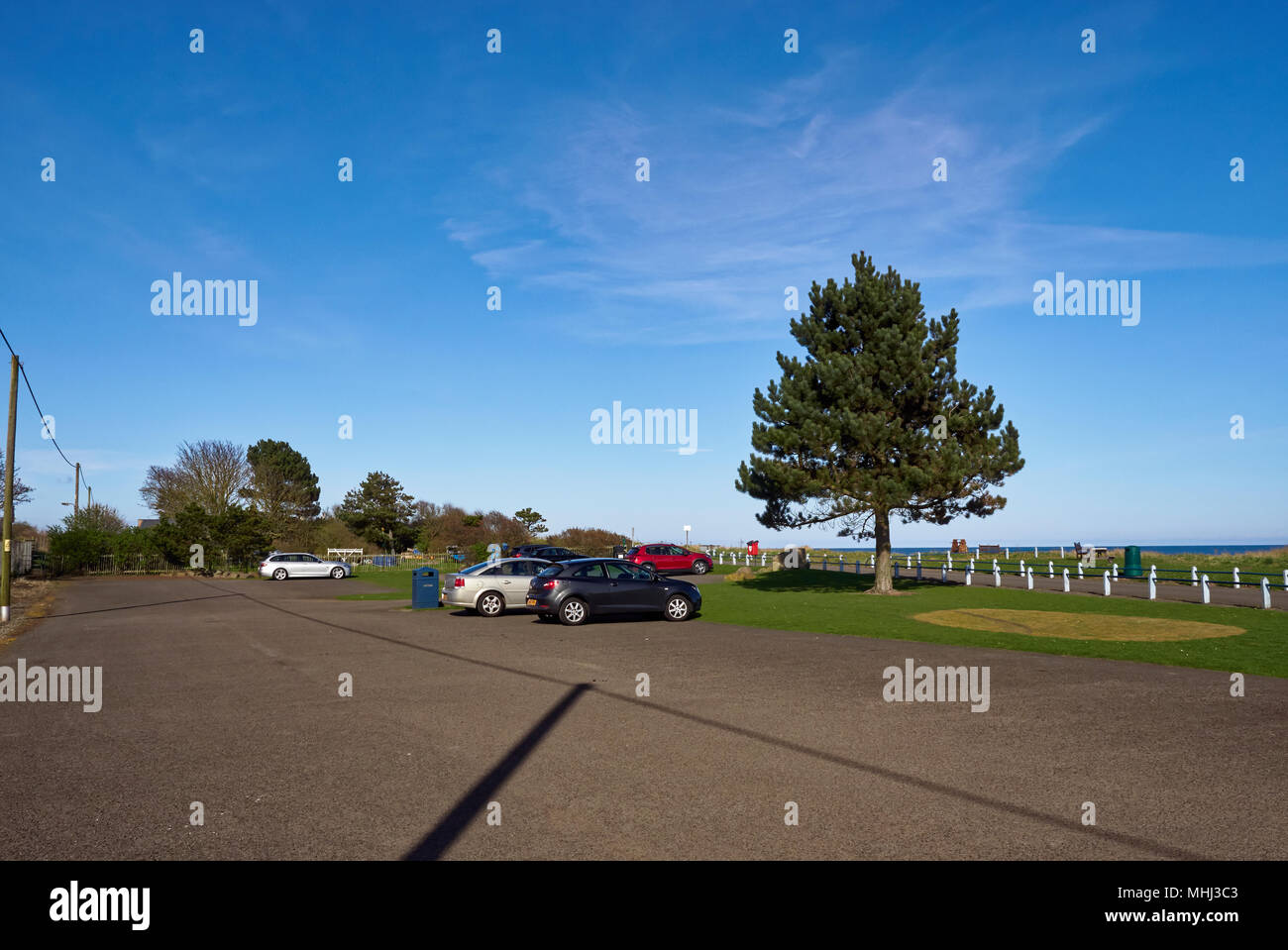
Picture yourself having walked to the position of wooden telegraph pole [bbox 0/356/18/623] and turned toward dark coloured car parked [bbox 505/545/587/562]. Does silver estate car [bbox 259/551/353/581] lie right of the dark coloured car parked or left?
left

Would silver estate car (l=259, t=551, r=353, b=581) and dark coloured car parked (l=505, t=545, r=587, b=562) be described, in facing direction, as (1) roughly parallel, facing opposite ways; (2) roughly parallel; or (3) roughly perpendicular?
roughly parallel

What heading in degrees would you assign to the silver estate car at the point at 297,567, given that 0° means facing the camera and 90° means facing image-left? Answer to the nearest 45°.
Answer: approximately 270°

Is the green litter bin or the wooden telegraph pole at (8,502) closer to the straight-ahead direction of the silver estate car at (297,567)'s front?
the green litter bin

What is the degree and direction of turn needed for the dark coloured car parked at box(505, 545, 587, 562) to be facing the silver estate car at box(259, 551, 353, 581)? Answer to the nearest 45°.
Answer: approximately 135° to its left

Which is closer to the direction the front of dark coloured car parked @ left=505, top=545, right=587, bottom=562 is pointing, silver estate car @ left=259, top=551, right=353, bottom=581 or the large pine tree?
the large pine tree

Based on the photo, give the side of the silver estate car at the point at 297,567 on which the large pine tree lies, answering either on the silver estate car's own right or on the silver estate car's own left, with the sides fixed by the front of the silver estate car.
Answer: on the silver estate car's own right

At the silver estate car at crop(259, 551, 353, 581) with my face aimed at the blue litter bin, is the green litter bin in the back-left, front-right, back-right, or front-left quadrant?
front-left
